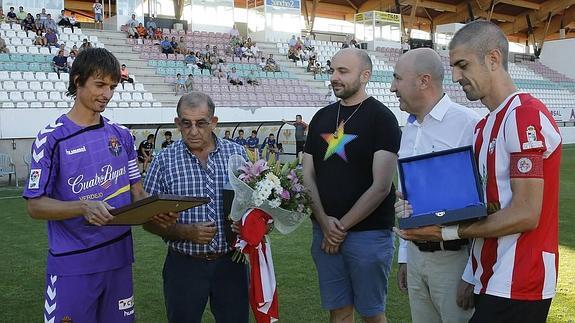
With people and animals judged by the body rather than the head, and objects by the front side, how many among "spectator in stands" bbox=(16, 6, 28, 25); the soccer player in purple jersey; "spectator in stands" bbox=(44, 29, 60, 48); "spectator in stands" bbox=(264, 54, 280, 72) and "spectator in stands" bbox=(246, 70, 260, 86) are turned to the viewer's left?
0

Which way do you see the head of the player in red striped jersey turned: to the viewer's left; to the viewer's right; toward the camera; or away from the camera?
to the viewer's left

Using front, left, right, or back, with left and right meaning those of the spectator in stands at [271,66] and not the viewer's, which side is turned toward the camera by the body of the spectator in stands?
front

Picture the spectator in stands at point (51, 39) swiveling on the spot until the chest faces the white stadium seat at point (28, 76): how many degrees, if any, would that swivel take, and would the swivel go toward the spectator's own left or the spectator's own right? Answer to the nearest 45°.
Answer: approximately 45° to the spectator's own right

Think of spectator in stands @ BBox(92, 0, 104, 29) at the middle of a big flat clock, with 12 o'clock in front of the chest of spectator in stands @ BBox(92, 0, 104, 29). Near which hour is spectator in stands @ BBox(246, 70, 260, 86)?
spectator in stands @ BBox(246, 70, 260, 86) is roughly at 10 o'clock from spectator in stands @ BBox(92, 0, 104, 29).

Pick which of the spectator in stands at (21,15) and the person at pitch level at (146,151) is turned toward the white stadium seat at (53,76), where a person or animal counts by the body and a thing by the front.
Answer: the spectator in stands at (21,15)

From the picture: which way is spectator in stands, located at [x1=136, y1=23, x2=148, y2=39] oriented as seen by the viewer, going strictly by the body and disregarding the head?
toward the camera

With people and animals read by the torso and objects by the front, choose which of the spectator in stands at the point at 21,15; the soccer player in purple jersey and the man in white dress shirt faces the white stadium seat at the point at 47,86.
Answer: the spectator in stands

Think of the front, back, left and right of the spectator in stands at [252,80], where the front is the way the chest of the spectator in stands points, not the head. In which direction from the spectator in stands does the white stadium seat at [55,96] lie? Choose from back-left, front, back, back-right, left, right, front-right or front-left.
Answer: front-right

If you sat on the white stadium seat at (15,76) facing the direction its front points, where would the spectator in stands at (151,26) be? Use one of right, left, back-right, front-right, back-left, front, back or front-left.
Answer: back-left

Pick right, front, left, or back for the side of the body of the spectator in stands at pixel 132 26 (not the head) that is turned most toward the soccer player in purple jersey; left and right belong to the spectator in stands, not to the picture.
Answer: front

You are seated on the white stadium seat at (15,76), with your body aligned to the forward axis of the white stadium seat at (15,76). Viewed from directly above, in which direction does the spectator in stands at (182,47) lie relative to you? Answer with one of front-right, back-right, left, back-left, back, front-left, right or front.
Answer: back-left

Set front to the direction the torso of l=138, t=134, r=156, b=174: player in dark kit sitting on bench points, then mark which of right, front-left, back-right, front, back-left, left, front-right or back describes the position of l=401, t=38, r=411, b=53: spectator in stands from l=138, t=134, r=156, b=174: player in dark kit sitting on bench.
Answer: left

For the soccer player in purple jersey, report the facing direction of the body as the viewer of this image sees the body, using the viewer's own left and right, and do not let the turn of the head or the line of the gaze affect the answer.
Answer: facing the viewer and to the right of the viewer

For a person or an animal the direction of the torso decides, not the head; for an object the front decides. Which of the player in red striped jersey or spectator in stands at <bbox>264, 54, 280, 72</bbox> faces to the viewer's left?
the player in red striped jersey

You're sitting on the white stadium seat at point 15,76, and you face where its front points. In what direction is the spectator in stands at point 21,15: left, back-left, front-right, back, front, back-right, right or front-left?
back
